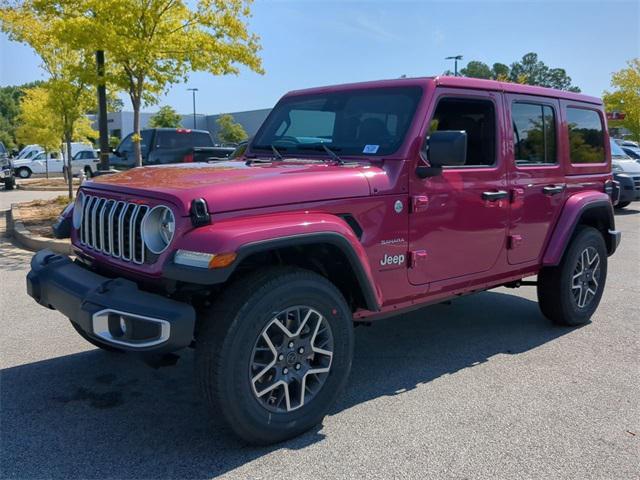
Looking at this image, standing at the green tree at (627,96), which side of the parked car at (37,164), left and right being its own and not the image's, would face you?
back

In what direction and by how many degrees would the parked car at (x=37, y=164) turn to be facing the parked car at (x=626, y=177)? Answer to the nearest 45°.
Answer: approximately 135° to its left

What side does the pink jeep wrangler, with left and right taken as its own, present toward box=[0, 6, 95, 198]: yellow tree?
right

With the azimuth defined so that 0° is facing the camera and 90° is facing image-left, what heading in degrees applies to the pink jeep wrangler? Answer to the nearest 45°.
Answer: approximately 45°

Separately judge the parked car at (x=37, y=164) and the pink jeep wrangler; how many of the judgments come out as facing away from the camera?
0

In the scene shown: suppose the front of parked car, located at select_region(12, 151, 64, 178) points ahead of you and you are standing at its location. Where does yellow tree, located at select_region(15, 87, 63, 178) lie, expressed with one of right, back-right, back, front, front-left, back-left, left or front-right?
left

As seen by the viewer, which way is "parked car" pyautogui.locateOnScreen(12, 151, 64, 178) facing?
to the viewer's left

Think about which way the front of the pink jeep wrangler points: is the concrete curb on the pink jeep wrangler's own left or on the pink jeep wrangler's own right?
on the pink jeep wrangler's own right
